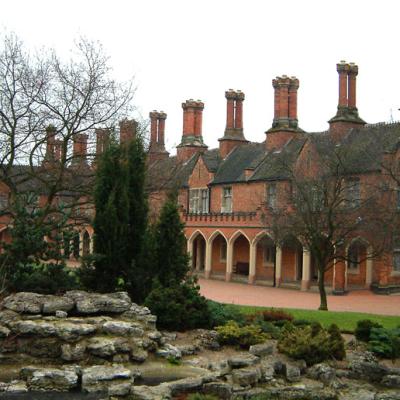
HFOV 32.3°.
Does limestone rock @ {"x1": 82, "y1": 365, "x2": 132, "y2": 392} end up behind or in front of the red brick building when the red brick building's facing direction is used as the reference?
in front

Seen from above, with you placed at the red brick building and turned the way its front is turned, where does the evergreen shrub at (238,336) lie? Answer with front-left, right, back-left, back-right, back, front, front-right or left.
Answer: front-left

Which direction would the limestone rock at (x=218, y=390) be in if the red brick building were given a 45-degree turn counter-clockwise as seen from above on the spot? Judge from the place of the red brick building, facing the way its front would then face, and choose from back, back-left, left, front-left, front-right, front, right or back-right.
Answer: front

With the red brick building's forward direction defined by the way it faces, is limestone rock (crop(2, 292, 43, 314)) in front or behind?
in front

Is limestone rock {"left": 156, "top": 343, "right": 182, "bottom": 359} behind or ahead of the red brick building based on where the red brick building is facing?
ahead

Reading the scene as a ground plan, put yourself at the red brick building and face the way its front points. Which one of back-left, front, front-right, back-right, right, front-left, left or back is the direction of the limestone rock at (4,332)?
front-left

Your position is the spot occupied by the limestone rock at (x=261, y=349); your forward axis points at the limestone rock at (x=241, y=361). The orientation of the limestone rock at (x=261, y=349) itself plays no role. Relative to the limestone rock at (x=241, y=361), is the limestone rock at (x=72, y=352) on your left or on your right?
right

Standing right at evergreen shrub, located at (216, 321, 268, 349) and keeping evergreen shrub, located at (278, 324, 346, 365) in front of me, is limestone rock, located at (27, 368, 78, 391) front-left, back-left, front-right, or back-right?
back-right

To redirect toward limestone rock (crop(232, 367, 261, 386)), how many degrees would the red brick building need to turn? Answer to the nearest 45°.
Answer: approximately 45° to its left

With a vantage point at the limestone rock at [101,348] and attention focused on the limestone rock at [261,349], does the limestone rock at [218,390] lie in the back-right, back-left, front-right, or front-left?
front-right

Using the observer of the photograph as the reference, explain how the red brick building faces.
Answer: facing the viewer and to the left of the viewer
